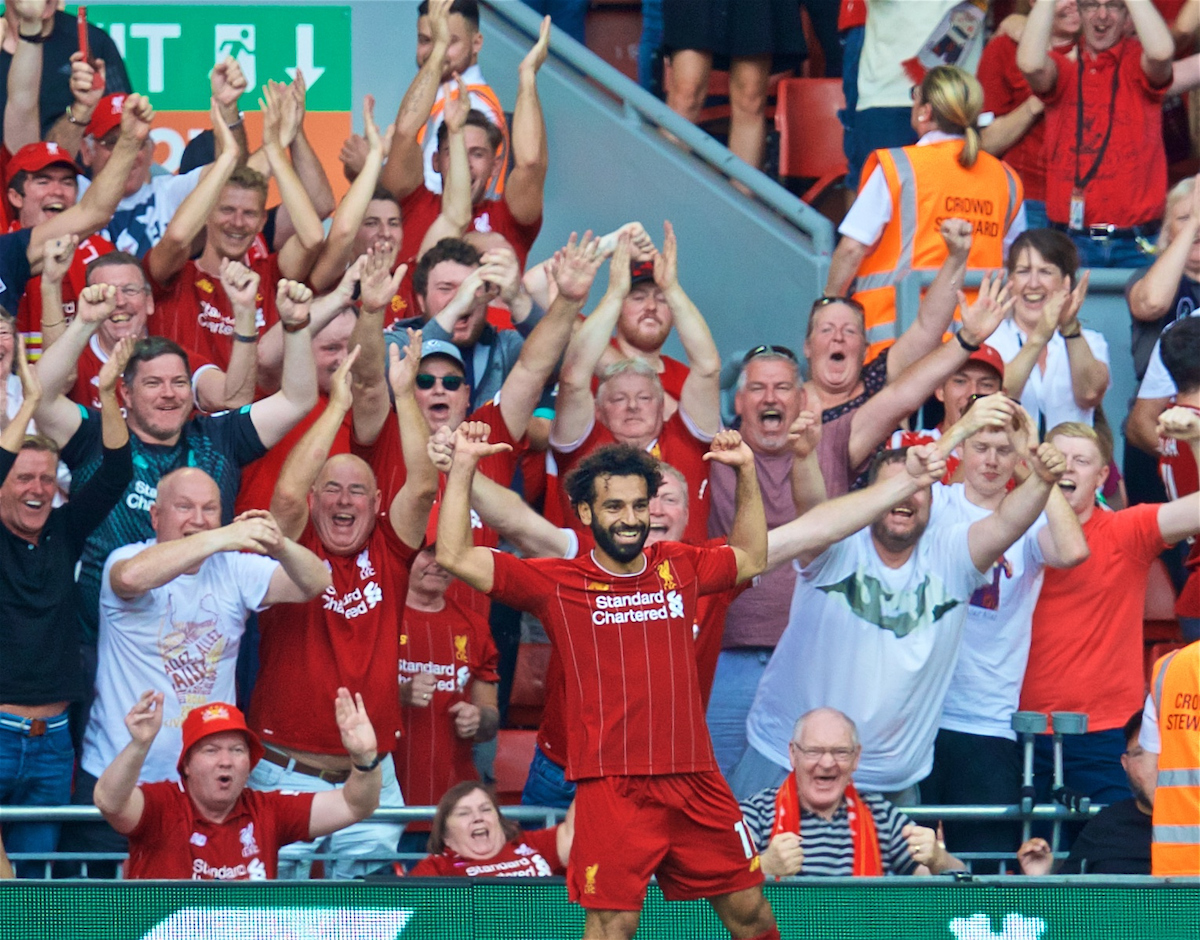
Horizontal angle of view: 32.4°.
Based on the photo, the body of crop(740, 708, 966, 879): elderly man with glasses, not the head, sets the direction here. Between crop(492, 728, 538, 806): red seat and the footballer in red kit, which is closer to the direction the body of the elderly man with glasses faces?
the footballer in red kit

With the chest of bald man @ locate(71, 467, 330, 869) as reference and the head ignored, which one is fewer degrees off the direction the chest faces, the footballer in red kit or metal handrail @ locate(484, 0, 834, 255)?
the footballer in red kit

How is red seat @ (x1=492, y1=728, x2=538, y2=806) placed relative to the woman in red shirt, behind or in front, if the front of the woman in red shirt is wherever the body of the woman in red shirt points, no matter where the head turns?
behind

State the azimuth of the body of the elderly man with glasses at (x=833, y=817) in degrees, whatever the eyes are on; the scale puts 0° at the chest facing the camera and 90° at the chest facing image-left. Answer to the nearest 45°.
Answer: approximately 0°

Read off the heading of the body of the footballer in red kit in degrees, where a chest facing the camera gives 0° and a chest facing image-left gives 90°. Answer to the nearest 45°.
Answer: approximately 0°

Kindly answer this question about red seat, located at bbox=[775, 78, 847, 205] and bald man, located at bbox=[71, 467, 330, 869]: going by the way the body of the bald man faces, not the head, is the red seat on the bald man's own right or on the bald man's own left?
on the bald man's own left

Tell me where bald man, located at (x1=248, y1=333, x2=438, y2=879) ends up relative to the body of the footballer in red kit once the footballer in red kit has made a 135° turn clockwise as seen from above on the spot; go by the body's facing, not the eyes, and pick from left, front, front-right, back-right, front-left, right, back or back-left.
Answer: front

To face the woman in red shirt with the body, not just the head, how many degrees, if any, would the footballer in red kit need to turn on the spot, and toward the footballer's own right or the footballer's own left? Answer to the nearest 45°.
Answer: approximately 135° to the footballer's own right

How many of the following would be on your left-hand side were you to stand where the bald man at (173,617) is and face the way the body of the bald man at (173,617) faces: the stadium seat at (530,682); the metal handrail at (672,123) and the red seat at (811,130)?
3

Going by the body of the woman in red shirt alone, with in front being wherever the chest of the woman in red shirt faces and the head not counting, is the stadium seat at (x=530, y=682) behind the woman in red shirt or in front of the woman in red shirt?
behind

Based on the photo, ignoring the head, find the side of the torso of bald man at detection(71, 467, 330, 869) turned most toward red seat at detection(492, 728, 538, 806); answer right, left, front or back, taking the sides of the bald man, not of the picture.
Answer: left

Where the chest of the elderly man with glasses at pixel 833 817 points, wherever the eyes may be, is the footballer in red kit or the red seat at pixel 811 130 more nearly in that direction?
the footballer in red kit
